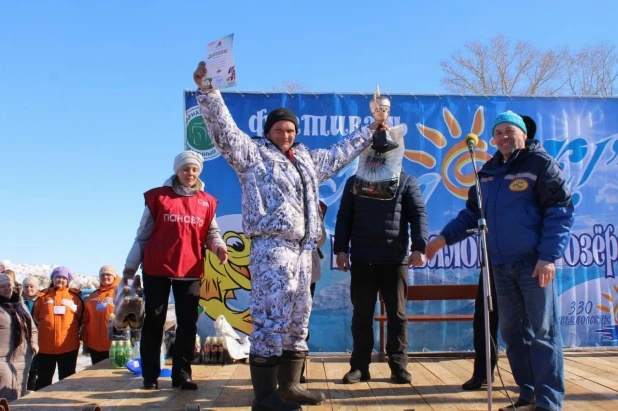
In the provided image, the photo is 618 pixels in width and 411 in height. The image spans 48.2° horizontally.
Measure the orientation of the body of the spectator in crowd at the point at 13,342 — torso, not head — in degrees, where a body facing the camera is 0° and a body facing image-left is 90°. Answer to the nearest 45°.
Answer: approximately 315°

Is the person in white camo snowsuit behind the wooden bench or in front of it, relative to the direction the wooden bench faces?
in front

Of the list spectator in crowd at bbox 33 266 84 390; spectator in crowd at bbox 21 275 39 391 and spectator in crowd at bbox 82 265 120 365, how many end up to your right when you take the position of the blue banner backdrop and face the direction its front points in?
3

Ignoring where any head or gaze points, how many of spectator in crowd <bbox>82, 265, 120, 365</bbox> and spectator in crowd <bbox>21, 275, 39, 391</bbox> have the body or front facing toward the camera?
2

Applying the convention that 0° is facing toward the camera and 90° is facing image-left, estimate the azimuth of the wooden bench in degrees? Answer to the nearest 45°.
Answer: approximately 0°

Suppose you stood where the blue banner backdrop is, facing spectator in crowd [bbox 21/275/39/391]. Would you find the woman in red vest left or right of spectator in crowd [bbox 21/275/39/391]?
left
